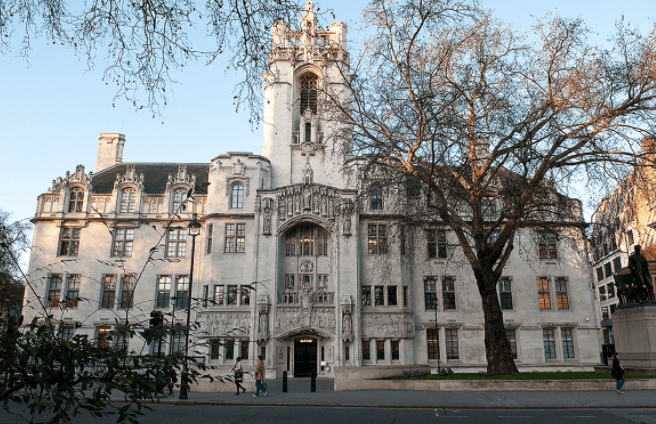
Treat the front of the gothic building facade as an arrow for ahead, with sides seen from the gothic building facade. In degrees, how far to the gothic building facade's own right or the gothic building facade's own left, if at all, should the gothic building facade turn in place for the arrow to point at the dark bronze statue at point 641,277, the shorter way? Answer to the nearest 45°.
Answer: approximately 45° to the gothic building facade's own left

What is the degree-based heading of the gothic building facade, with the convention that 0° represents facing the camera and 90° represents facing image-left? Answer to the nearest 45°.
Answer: approximately 0°

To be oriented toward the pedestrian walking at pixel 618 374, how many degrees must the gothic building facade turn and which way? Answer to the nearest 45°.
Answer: approximately 45° to its left
